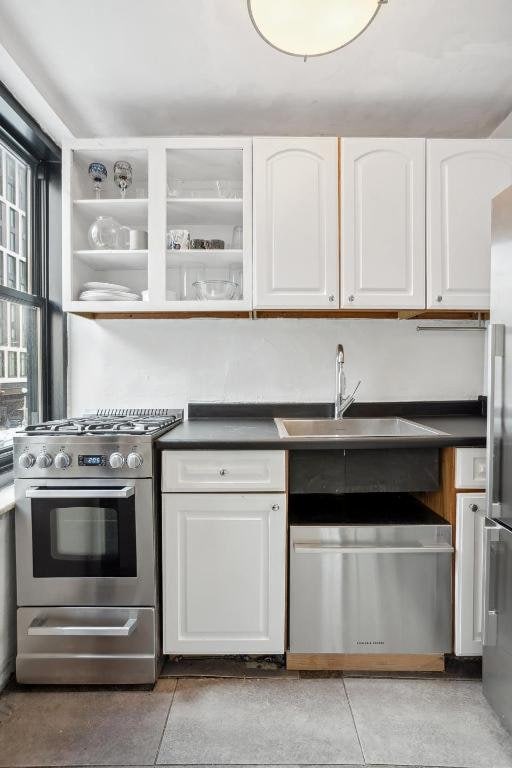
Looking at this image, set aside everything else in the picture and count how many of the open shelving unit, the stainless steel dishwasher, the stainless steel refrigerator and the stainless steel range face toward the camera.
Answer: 3

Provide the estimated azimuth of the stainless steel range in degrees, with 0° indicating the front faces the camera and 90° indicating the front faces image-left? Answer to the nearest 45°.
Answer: approximately 0°

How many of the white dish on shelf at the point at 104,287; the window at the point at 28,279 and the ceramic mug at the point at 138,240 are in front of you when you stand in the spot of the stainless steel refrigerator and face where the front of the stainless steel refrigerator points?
3

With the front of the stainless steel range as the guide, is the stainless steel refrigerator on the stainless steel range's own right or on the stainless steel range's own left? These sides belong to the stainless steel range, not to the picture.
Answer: on the stainless steel range's own left
